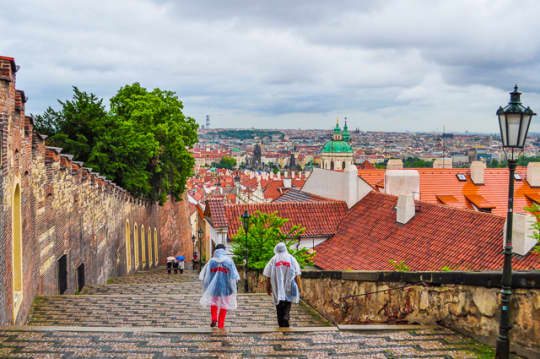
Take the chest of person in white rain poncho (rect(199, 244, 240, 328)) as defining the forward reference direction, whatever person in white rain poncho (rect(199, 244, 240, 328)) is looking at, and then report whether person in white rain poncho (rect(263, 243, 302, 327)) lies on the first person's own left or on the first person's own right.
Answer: on the first person's own right

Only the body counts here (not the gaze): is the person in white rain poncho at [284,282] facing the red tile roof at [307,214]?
yes

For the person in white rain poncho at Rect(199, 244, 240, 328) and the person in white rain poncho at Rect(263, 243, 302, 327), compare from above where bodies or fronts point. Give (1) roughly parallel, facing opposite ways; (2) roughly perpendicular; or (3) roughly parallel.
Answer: roughly parallel

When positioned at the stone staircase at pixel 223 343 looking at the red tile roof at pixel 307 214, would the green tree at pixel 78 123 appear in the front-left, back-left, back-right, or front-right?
front-left

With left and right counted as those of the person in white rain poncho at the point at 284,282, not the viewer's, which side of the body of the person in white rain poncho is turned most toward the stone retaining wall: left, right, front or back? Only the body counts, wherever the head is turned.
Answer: right

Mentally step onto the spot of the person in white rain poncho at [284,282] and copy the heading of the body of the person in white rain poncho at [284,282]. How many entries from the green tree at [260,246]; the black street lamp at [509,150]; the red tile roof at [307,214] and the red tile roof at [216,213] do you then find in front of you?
3

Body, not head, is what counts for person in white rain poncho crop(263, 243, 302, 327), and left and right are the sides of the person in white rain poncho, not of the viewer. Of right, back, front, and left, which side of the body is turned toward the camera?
back

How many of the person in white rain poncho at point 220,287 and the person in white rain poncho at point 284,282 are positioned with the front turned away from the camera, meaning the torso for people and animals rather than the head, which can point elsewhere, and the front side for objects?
2

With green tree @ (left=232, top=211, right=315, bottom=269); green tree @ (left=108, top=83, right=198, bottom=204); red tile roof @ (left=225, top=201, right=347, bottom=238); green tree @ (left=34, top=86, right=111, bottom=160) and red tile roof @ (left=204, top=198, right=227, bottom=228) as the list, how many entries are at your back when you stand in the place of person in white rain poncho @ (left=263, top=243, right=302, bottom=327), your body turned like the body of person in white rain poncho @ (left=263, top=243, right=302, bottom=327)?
0

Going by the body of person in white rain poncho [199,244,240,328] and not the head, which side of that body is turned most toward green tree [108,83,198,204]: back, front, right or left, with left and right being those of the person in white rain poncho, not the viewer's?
front

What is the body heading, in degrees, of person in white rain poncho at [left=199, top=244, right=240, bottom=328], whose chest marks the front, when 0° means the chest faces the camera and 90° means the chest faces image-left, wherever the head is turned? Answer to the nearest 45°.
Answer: approximately 180°

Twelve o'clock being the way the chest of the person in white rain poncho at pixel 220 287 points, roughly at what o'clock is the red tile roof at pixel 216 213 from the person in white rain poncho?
The red tile roof is roughly at 12 o'clock from the person in white rain poncho.

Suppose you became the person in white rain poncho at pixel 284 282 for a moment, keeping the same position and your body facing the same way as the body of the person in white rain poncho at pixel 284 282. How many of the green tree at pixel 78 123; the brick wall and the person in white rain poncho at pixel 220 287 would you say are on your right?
0

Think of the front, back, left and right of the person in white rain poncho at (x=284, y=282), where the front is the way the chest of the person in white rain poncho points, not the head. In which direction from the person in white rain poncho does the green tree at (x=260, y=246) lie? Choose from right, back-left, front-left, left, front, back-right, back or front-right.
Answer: front
